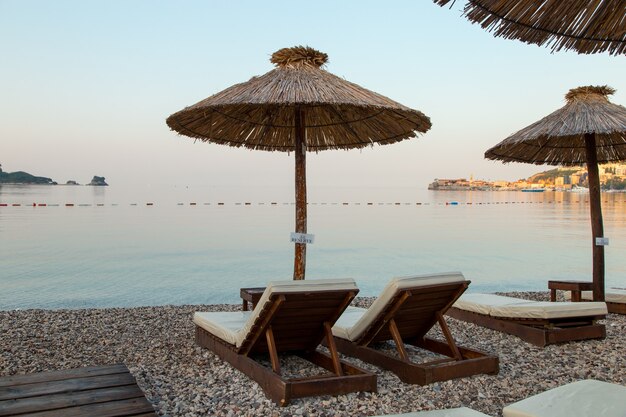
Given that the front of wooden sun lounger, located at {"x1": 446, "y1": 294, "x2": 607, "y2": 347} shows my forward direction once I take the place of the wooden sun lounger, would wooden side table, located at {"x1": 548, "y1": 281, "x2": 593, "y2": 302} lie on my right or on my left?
on my right

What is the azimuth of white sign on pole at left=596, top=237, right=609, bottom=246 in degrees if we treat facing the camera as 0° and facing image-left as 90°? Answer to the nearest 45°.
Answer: approximately 0°

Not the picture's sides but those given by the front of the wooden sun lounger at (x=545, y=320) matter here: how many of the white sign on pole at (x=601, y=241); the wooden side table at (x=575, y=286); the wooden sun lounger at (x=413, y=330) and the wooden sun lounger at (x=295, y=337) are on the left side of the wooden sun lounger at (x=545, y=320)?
2

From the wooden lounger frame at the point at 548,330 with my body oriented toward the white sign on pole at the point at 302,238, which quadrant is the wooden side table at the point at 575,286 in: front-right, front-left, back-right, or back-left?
back-right

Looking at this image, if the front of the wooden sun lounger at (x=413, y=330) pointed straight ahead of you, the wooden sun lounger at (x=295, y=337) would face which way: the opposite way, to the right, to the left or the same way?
the same way

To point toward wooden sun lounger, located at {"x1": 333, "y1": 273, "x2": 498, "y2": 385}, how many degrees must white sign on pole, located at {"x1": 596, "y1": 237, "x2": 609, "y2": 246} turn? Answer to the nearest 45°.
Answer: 0° — it already faces it

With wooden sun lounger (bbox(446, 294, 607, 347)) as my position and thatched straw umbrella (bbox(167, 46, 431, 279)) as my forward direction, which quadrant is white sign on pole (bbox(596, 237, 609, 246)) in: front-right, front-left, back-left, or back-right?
back-right

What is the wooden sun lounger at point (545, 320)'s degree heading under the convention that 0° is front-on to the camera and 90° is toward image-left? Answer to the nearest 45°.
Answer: approximately 135°

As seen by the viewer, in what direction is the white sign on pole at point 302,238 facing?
toward the camera
